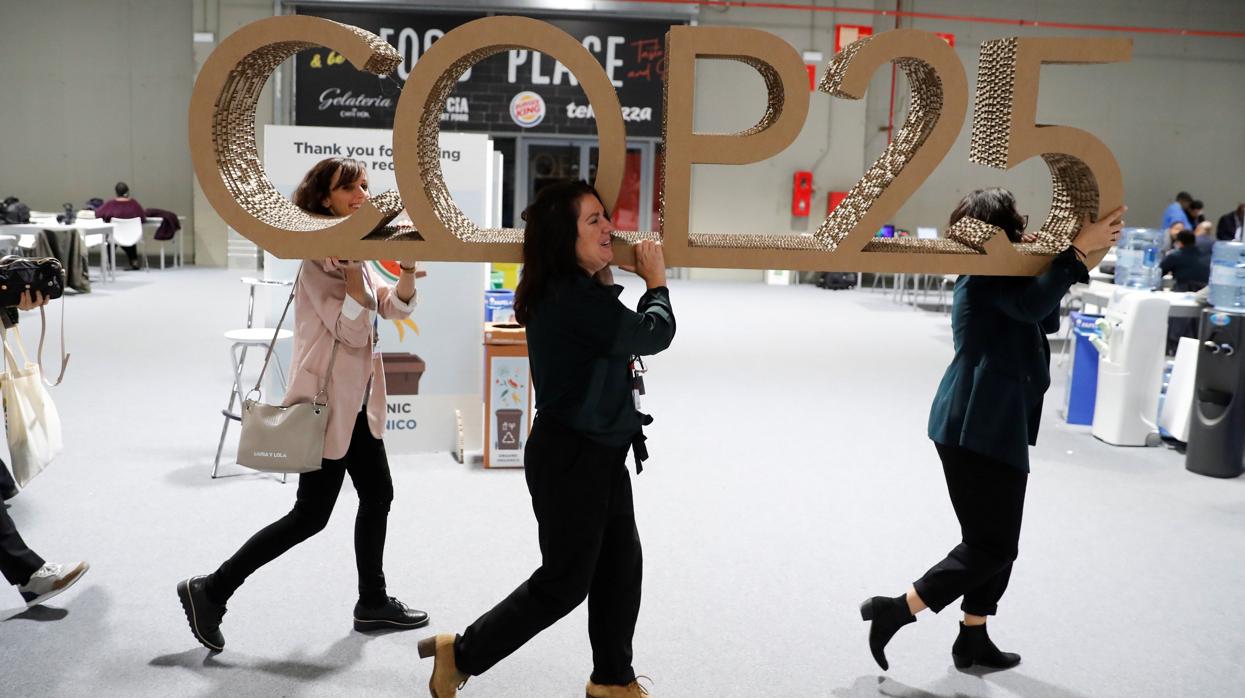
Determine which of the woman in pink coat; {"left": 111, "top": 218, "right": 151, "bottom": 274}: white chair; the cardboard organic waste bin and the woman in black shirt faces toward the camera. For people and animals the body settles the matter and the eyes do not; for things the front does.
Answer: the cardboard organic waste bin

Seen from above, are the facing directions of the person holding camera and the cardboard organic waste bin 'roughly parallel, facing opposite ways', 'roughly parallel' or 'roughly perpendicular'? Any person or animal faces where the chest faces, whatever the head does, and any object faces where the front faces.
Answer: roughly perpendicular

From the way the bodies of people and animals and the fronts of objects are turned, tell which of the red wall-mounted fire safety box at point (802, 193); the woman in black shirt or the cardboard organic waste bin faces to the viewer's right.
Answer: the woman in black shirt

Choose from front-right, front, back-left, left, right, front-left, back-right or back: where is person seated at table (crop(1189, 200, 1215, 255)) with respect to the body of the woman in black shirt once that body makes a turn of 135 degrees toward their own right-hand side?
back

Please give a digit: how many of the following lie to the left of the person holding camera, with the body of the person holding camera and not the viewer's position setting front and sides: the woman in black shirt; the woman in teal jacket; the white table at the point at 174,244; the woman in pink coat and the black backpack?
2

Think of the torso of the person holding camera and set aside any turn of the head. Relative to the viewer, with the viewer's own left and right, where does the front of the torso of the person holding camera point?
facing to the right of the viewer

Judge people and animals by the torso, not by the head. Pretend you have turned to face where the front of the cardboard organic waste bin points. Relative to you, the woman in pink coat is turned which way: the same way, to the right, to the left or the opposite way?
to the left

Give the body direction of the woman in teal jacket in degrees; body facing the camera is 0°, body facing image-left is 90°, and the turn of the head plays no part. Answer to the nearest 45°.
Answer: approximately 270°

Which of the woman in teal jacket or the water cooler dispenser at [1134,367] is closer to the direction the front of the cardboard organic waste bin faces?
the woman in teal jacket

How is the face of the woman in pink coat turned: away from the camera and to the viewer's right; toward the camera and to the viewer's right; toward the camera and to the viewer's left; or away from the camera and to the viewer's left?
toward the camera and to the viewer's right

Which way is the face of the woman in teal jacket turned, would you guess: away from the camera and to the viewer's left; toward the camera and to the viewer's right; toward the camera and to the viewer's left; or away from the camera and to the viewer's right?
away from the camera and to the viewer's right

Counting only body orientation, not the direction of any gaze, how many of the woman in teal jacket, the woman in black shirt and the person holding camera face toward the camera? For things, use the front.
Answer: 0

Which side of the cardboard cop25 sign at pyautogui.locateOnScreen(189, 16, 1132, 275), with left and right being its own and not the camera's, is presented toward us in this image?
front

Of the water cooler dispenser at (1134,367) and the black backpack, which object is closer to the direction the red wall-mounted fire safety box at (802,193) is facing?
the water cooler dispenser

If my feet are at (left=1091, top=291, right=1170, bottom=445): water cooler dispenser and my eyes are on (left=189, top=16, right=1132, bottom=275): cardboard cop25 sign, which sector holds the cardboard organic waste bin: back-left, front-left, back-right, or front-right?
front-right

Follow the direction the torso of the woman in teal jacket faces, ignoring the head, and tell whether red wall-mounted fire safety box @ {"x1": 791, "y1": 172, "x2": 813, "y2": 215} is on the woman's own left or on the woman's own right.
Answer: on the woman's own left

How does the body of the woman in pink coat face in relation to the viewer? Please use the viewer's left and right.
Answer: facing to the right of the viewer

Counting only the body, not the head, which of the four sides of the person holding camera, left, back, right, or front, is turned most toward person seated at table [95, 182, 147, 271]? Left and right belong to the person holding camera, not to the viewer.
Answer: left

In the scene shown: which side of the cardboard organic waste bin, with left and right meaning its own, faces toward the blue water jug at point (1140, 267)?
left

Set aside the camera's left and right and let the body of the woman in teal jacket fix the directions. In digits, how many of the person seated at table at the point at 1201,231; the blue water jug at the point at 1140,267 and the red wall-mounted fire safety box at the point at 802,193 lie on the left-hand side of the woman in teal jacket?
3

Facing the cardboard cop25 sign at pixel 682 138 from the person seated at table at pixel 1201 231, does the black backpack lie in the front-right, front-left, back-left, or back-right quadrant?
front-right
